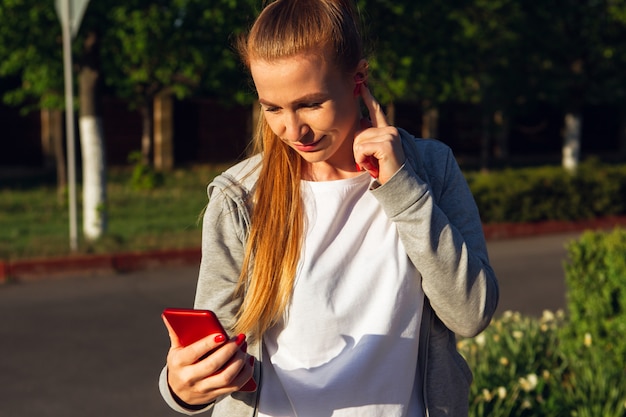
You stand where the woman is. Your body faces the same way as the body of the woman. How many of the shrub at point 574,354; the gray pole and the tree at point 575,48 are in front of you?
0

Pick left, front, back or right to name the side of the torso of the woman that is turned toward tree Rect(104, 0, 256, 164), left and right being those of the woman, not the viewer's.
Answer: back

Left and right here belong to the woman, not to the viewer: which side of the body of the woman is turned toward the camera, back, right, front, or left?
front

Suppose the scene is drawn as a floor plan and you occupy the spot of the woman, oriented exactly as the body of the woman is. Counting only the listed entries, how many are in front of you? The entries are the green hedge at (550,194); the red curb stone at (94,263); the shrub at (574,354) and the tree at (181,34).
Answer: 0

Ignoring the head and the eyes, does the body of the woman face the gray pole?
no

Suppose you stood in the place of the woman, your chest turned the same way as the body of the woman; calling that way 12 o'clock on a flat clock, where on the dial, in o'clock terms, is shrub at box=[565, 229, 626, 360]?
The shrub is roughly at 7 o'clock from the woman.

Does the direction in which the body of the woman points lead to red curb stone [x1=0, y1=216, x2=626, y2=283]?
no

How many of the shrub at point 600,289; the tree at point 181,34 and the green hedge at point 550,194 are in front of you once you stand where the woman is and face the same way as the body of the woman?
0

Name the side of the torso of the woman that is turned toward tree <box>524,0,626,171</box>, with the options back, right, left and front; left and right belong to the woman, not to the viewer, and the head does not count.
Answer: back

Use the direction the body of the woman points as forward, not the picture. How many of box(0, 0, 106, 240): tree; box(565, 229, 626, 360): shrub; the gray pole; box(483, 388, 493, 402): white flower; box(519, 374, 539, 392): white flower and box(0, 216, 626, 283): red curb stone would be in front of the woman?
0

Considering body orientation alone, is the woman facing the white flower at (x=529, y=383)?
no

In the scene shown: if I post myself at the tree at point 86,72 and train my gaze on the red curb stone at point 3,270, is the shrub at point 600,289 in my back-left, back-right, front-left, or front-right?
front-left

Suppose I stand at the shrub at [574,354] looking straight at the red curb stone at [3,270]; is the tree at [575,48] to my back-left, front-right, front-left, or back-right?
front-right

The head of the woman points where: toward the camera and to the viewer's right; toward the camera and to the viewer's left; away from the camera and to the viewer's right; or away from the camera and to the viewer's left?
toward the camera and to the viewer's left

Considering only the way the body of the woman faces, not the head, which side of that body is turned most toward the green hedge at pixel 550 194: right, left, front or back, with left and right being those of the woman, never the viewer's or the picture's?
back
